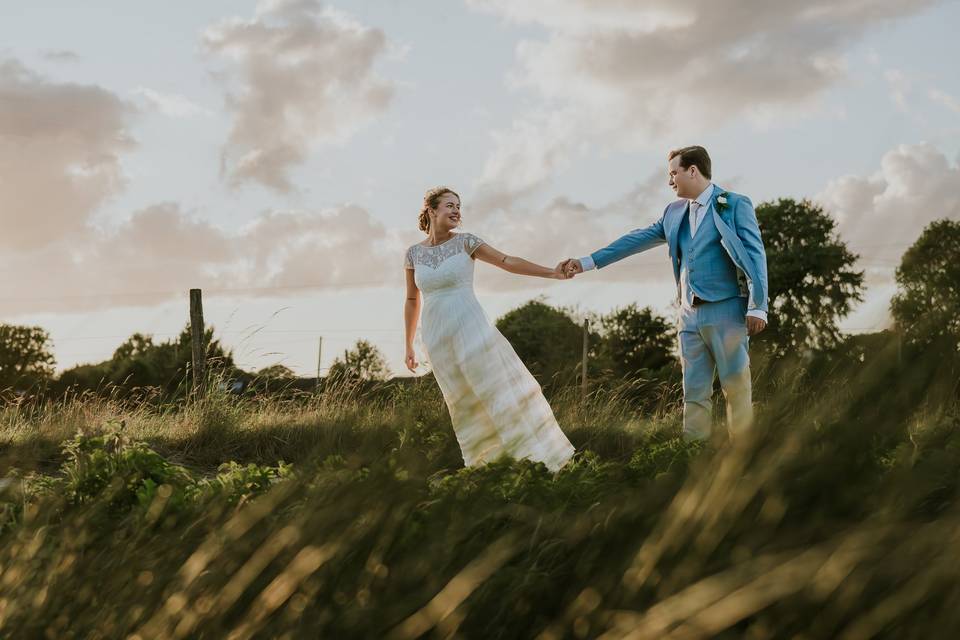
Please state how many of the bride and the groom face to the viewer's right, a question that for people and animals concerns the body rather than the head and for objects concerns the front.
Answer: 0

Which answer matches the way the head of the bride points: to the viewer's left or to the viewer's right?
to the viewer's right

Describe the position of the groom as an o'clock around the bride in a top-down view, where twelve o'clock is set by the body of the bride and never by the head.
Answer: The groom is roughly at 10 o'clock from the bride.

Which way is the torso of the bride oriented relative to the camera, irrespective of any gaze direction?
toward the camera

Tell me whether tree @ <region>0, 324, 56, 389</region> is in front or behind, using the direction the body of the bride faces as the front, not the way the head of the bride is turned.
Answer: behind

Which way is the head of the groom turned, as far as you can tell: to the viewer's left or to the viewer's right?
to the viewer's left

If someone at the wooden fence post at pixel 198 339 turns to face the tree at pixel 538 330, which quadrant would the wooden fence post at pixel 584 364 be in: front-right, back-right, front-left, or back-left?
front-right

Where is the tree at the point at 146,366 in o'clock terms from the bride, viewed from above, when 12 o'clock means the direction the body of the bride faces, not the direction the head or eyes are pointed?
The tree is roughly at 5 o'clock from the bride.

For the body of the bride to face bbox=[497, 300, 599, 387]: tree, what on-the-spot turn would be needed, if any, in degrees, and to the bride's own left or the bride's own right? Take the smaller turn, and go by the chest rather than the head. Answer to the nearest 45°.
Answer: approximately 180°

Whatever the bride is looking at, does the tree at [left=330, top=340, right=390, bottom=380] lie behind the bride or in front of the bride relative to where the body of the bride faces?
behind

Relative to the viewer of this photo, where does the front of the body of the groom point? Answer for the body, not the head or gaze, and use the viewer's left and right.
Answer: facing the viewer and to the left of the viewer
